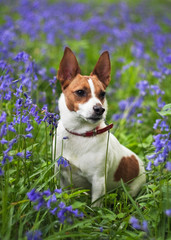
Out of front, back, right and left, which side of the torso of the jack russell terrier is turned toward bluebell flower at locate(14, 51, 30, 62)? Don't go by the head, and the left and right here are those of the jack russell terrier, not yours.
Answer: right

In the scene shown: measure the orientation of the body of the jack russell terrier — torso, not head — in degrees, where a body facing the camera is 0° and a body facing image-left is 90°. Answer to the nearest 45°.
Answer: approximately 45°
